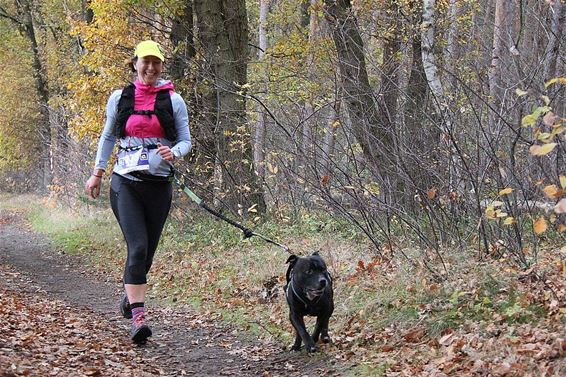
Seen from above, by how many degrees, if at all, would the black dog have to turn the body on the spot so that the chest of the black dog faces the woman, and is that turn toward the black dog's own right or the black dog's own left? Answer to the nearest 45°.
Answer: approximately 90° to the black dog's own right

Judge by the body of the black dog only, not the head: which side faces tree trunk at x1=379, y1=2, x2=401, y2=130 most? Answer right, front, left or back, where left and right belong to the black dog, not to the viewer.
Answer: back

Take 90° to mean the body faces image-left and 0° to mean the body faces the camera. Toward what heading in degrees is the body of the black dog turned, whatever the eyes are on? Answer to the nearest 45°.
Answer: approximately 0°

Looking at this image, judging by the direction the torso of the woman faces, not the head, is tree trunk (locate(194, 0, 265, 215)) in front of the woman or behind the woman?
behind

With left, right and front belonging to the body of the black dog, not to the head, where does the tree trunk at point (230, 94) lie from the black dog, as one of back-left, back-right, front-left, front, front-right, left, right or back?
back

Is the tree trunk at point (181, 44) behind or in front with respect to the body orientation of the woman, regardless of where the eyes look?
behind

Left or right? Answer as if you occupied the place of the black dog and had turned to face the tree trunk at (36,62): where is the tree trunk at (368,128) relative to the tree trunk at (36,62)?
right

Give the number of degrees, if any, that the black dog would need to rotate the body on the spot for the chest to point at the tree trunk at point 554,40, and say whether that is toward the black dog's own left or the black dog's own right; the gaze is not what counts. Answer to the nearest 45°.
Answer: approximately 135° to the black dog's own left

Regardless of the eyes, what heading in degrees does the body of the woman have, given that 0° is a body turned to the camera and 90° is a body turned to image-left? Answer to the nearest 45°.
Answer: approximately 0°

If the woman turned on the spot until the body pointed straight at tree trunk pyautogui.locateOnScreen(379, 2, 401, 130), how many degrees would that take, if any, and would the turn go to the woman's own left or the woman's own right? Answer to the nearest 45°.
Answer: approximately 135° to the woman's own left

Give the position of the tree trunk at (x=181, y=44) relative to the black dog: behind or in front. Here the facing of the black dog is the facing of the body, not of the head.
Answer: behind
